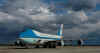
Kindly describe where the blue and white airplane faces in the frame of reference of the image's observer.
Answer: facing the viewer and to the left of the viewer
